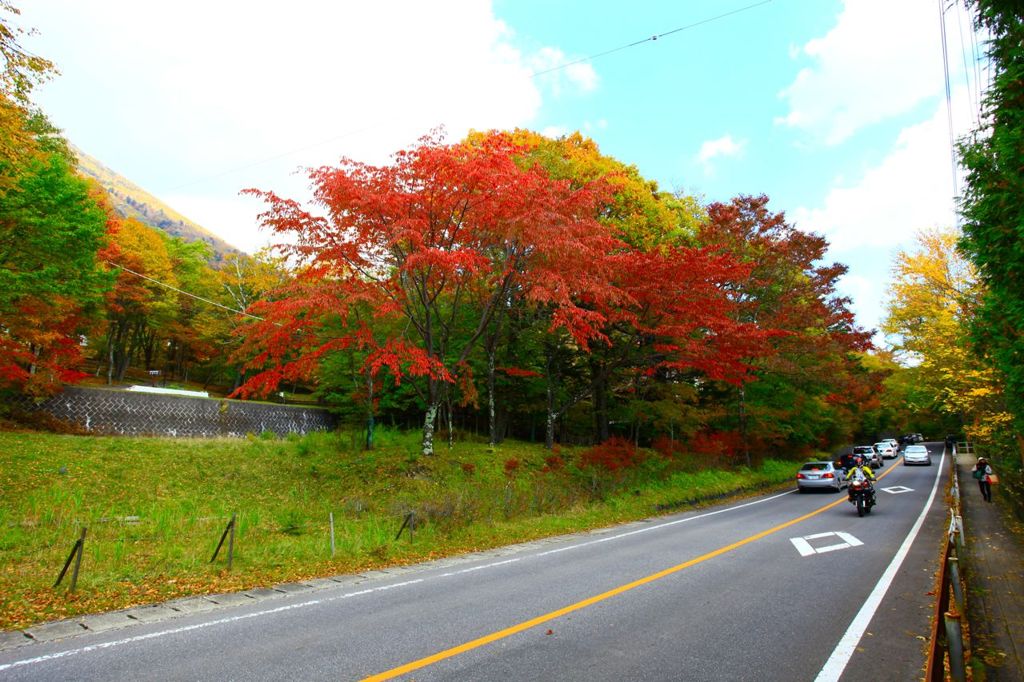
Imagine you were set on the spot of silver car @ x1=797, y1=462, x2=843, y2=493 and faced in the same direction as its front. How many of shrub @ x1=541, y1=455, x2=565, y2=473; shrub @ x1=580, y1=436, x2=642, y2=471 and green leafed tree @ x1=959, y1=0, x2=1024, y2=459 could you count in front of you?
0

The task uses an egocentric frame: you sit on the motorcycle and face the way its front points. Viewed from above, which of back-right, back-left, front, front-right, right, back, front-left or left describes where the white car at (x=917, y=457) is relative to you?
back

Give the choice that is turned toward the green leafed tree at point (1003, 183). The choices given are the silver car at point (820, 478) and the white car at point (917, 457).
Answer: the white car

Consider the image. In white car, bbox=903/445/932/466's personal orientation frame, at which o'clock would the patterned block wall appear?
The patterned block wall is roughly at 1 o'clock from the white car.

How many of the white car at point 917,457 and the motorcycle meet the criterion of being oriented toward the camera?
2

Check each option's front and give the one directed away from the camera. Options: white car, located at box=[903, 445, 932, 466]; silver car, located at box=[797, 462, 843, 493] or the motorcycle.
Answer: the silver car

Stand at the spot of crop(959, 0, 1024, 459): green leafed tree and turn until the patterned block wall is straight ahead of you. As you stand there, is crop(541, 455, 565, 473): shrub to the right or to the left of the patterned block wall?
right

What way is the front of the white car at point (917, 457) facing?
toward the camera

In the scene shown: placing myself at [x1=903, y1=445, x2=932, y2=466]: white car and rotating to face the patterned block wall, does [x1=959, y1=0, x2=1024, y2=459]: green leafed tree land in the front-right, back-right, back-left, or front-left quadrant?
front-left

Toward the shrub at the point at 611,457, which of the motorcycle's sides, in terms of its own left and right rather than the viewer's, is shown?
right

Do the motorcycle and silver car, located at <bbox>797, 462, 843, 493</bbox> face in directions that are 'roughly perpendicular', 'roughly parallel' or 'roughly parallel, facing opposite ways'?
roughly parallel, facing opposite ways

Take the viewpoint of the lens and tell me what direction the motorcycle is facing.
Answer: facing the viewer

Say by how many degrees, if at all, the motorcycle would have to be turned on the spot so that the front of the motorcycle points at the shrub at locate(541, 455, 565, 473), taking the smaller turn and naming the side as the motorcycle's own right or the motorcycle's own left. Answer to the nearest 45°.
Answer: approximately 90° to the motorcycle's own right

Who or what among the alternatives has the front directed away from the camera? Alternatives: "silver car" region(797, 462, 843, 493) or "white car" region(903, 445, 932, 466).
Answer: the silver car

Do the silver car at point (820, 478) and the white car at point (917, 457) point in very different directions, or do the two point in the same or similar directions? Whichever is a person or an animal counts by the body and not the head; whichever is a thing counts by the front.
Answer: very different directions

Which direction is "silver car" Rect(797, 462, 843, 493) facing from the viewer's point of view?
away from the camera
